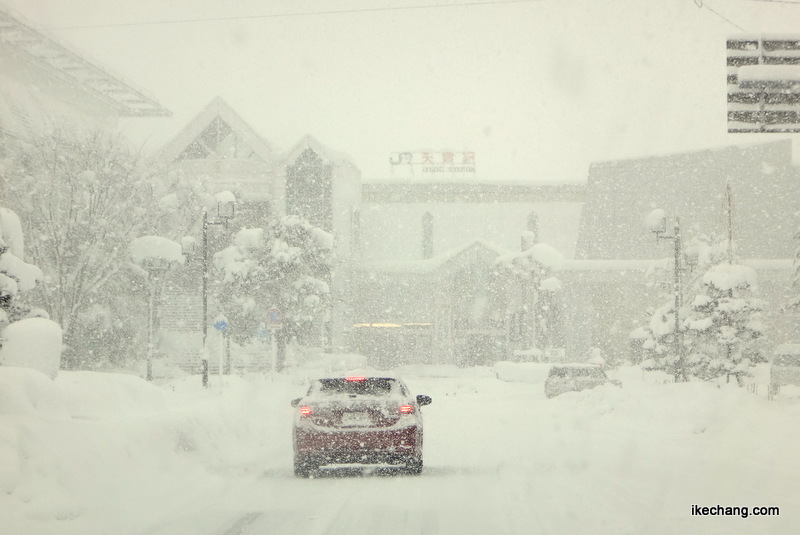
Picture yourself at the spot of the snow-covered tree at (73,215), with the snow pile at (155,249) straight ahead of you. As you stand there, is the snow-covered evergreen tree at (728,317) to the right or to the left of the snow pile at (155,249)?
right

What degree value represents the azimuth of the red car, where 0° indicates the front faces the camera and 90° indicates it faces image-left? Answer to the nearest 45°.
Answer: approximately 180°

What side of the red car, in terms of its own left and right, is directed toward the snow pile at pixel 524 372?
front

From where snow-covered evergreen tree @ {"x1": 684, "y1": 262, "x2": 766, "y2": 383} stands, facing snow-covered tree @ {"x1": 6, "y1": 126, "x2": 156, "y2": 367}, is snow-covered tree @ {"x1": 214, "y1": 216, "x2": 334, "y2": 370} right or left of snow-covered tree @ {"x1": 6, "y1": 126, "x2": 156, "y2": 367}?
right

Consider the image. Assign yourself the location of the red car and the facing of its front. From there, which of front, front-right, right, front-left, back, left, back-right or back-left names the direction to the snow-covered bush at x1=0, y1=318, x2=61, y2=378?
front-left

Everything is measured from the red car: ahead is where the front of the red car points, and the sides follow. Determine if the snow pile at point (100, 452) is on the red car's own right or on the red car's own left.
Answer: on the red car's own left

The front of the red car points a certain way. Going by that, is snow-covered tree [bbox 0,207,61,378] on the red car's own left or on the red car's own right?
on the red car's own left

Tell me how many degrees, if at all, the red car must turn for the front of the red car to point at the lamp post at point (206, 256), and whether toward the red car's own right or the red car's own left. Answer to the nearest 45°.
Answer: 0° — it already faces it

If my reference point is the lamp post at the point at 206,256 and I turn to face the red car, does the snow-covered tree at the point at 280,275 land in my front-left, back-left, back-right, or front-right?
back-left

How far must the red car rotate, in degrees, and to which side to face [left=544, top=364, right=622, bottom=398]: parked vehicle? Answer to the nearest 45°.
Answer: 0° — it already faces it

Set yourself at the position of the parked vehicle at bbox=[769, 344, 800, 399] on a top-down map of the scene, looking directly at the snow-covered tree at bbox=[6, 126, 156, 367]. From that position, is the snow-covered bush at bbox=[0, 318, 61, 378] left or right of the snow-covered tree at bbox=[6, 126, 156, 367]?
left

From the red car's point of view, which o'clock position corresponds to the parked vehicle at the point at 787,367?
The parked vehicle is roughly at 1 o'clock from the red car.

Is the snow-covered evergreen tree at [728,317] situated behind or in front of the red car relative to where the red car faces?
in front

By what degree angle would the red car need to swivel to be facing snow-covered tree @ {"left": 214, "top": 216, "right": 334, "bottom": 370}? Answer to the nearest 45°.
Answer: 0° — it already faces it
